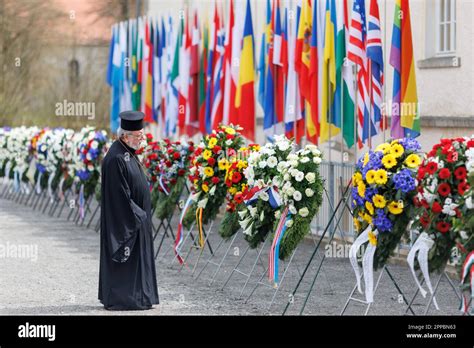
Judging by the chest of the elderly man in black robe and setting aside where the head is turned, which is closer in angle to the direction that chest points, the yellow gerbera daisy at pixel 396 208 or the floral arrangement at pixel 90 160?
the yellow gerbera daisy

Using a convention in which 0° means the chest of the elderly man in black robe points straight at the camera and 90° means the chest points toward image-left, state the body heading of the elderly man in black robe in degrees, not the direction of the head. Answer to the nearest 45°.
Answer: approximately 270°

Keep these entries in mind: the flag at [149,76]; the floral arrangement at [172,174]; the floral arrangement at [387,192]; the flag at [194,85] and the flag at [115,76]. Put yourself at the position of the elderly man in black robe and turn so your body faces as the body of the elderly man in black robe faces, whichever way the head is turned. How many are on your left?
4

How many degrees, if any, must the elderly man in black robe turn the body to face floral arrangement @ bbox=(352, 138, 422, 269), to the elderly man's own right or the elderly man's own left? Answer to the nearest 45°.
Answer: approximately 45° to the elderly man's own right

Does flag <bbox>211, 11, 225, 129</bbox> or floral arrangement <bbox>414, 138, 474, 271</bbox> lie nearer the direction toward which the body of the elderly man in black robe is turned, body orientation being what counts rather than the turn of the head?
the floral arrangement

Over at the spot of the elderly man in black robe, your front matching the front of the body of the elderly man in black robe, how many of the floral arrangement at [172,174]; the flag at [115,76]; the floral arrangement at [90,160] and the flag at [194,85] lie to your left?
4

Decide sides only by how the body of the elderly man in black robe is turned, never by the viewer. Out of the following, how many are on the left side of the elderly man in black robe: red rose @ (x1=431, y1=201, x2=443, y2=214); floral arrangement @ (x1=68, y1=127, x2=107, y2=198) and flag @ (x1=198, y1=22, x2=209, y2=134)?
2

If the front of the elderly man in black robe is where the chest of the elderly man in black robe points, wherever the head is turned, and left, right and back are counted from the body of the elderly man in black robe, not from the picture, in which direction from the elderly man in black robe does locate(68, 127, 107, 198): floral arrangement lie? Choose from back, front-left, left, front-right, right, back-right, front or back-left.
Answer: left

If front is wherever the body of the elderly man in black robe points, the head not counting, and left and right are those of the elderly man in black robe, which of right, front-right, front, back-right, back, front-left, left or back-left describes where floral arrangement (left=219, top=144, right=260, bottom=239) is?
front-left

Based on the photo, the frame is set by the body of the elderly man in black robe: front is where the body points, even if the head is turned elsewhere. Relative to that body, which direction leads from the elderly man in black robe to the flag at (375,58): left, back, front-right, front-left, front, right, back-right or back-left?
front-left

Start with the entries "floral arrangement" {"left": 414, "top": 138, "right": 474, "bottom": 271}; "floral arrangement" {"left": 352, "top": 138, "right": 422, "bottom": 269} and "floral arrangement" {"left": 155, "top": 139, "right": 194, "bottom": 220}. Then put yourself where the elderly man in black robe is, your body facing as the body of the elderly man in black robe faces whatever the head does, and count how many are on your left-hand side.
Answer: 1

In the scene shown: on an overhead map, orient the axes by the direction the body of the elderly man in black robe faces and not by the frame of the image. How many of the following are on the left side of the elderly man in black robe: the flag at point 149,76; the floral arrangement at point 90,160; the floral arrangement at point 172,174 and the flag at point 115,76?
4

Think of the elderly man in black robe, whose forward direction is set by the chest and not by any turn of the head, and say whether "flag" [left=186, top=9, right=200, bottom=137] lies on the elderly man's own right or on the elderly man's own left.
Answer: on the elderly man's own left
